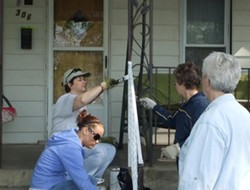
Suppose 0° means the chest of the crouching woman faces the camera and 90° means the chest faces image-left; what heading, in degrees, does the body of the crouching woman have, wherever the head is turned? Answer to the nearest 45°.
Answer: approximately 270°

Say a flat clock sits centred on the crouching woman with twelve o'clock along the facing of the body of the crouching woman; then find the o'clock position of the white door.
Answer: The white door is roughly at 9 o'clock from the crouching woman.

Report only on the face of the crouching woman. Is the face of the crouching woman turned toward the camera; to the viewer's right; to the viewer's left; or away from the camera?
to the viewer's right
